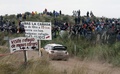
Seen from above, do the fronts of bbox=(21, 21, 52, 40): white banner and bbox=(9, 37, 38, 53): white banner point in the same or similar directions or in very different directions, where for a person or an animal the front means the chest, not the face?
same or similar directions

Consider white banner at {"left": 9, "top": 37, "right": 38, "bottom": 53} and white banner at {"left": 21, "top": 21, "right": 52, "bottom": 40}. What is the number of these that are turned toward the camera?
2

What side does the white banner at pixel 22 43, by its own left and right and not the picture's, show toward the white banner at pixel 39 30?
back

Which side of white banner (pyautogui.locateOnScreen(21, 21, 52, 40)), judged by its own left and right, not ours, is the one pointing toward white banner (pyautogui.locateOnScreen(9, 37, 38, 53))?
front

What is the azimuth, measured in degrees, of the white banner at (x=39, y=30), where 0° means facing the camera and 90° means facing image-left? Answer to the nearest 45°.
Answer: approximately 0°

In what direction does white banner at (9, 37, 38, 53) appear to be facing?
toward the camera
